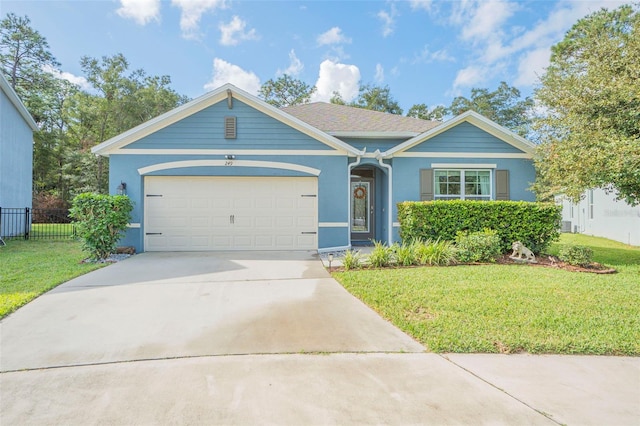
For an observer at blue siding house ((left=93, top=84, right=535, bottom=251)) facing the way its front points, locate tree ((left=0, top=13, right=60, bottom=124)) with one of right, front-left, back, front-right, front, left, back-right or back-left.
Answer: back-right

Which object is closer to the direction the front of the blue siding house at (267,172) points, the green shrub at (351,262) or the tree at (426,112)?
the green shrub

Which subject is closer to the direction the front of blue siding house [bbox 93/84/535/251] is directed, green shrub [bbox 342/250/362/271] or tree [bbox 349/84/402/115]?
the green shrub

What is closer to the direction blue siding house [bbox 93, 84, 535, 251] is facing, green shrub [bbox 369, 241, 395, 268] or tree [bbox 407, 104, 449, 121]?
the green shrub

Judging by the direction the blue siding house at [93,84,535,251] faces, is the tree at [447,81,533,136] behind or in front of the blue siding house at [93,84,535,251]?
behind

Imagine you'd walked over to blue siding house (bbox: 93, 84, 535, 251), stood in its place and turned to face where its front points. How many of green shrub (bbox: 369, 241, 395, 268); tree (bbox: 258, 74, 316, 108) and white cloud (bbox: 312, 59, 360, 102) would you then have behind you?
2

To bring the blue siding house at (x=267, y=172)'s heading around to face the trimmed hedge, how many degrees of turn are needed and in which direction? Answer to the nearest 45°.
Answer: approximately 90° to its left

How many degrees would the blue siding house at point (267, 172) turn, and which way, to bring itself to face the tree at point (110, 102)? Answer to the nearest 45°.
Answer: approximately 135° to its right

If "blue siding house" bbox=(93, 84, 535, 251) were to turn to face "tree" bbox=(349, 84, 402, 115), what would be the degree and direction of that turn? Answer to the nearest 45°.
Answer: approximately 180°

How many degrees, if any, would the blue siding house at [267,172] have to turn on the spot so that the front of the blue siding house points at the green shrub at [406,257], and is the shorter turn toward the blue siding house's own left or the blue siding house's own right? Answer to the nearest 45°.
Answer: approximately 45° to the blue siding house's own left

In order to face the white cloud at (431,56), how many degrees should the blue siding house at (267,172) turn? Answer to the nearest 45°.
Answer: approximately 135° to its left

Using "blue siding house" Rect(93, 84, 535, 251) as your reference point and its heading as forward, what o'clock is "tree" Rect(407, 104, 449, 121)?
The tree is roughly at 7 o'clock from the blue siding house.

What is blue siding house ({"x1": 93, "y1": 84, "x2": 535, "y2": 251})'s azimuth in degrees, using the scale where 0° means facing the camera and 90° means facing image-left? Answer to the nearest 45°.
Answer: approximately 0°

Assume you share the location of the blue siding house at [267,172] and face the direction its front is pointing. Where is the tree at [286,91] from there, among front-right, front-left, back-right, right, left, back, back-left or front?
back
